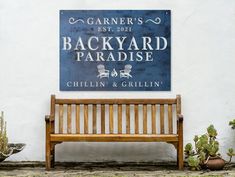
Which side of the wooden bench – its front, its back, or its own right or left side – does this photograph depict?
front

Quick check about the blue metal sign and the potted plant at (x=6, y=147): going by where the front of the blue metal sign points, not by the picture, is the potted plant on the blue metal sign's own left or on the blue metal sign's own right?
on the blue metal sign's own right

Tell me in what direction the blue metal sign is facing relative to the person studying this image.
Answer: facing the viewer

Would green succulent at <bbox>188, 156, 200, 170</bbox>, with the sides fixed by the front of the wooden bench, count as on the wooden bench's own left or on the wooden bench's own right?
on the wooden bench's own left

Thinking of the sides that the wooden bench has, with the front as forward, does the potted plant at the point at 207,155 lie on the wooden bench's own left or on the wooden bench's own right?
on the wooden bench's own left

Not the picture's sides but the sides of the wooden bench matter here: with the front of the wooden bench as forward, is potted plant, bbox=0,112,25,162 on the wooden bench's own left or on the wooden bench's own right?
on the wooden bench's own right

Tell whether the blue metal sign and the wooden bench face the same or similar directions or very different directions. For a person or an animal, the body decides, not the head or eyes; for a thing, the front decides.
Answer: same or similar directions

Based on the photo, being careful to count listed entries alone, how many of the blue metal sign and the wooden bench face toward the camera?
2
